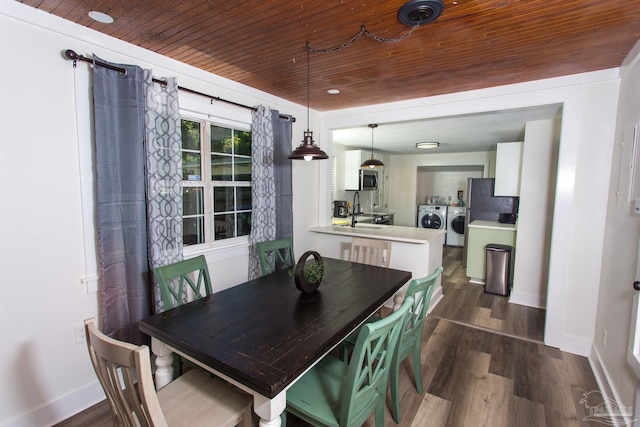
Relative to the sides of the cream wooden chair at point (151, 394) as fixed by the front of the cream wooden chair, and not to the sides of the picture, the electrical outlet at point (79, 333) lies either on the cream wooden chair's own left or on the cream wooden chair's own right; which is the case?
on the cream wooden chair's own left

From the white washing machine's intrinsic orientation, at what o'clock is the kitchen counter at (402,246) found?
The kitchen counter is roughly at 12 o'clock from the white washing machine.

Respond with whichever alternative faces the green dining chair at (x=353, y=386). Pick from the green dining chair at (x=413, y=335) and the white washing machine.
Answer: the white washing machine

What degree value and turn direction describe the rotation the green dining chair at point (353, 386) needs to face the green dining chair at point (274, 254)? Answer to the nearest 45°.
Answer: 0° — it already faces it

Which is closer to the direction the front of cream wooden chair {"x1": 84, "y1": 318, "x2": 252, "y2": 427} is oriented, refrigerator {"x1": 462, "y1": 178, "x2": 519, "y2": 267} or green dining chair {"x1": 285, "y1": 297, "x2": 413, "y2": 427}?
the refrigerator

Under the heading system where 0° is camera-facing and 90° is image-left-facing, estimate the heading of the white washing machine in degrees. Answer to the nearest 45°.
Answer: approximately 0°

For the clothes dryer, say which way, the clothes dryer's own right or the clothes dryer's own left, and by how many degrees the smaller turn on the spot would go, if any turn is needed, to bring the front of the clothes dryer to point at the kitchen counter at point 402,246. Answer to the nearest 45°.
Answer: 0° — it already faces it

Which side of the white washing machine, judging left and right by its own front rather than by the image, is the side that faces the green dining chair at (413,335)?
front

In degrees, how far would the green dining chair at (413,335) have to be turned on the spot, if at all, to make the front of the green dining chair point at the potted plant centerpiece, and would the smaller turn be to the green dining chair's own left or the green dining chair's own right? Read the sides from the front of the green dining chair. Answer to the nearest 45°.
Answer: approximately 45° to the green dining chair's own left

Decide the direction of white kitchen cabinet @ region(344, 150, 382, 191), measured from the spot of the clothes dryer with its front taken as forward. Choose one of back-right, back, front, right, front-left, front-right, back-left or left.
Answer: front-right

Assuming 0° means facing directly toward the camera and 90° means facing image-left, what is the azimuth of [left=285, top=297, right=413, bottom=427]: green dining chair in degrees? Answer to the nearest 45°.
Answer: approximately 135°

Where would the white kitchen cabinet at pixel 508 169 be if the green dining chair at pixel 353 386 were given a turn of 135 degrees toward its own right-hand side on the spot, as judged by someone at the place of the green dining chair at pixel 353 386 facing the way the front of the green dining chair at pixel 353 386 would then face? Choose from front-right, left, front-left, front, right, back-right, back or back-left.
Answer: front-left

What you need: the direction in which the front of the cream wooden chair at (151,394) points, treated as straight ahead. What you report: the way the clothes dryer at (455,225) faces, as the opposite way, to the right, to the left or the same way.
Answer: the opposite way

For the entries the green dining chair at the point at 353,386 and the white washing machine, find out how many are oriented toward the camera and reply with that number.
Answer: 1

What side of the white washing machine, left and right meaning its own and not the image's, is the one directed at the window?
front

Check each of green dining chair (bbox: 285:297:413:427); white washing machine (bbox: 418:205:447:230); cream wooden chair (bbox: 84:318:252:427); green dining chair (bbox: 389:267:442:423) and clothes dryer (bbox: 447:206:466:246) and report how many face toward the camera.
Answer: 2

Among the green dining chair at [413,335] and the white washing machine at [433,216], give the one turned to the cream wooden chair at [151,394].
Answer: the white washing machine
